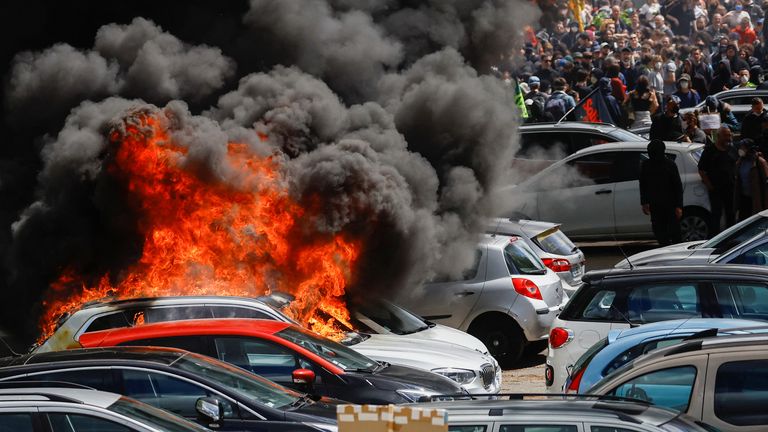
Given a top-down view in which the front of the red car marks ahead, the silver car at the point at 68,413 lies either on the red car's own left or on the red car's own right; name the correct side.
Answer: on the red car's own right

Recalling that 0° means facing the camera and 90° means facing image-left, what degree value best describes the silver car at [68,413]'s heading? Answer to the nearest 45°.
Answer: approximately 315°

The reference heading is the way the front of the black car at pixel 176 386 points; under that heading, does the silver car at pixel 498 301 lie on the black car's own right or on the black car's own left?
on the black car's own left

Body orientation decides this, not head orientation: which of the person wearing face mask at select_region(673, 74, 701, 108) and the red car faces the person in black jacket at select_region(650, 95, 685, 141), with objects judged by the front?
the person wearing face mask

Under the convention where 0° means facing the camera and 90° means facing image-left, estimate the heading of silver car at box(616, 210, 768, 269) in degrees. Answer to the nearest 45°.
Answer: approximately 90°

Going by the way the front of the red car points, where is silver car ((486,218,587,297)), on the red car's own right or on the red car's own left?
on the red car's own left

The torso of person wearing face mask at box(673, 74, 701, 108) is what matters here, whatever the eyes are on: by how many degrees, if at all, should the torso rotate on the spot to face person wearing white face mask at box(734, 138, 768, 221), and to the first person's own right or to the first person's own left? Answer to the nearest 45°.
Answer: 0° — they already face them

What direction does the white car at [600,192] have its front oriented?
to the viewer's left

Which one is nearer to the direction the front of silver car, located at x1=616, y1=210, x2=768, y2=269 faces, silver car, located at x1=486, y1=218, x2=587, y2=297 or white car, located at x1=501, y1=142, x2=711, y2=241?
the silver car

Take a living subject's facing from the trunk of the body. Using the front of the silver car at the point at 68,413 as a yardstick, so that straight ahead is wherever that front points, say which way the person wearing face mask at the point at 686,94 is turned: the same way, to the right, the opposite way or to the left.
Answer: to the right

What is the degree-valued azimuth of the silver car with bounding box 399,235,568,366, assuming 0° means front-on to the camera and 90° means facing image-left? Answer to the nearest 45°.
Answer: approximately 135°
